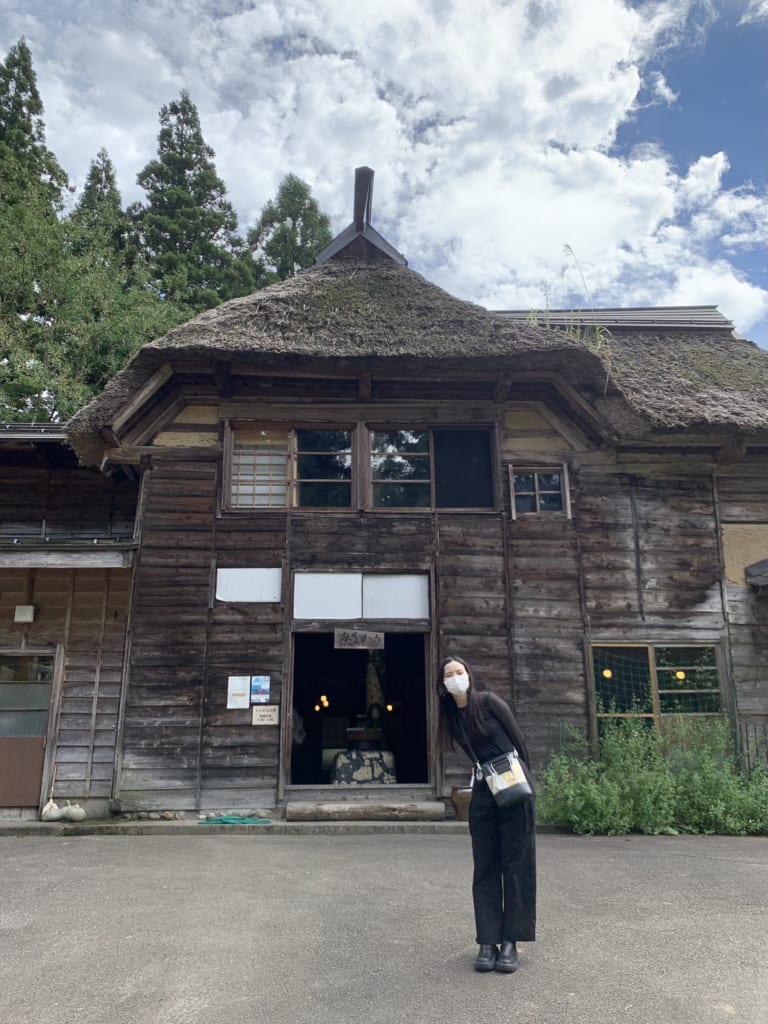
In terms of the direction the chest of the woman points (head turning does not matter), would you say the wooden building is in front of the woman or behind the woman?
behind

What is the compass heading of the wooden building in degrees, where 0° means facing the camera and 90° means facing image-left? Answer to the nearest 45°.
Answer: approximately 0°

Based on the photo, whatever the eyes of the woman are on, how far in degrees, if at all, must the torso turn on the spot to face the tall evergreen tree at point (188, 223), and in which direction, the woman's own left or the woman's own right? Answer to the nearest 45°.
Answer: approximately 135° to the woman's own right

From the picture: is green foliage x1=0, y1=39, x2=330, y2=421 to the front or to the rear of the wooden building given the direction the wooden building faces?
to the rear

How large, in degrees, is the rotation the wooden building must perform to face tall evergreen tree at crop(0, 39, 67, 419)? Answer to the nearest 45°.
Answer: approximately 135° to its right

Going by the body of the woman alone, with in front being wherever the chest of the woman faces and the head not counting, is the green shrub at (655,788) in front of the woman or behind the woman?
behind

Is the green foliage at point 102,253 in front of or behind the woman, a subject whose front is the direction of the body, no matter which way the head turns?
behind

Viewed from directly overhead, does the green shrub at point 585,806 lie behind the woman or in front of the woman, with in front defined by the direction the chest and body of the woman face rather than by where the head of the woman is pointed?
behind

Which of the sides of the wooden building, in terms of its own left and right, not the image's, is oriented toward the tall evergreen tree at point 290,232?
back

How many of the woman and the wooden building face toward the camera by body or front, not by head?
2
